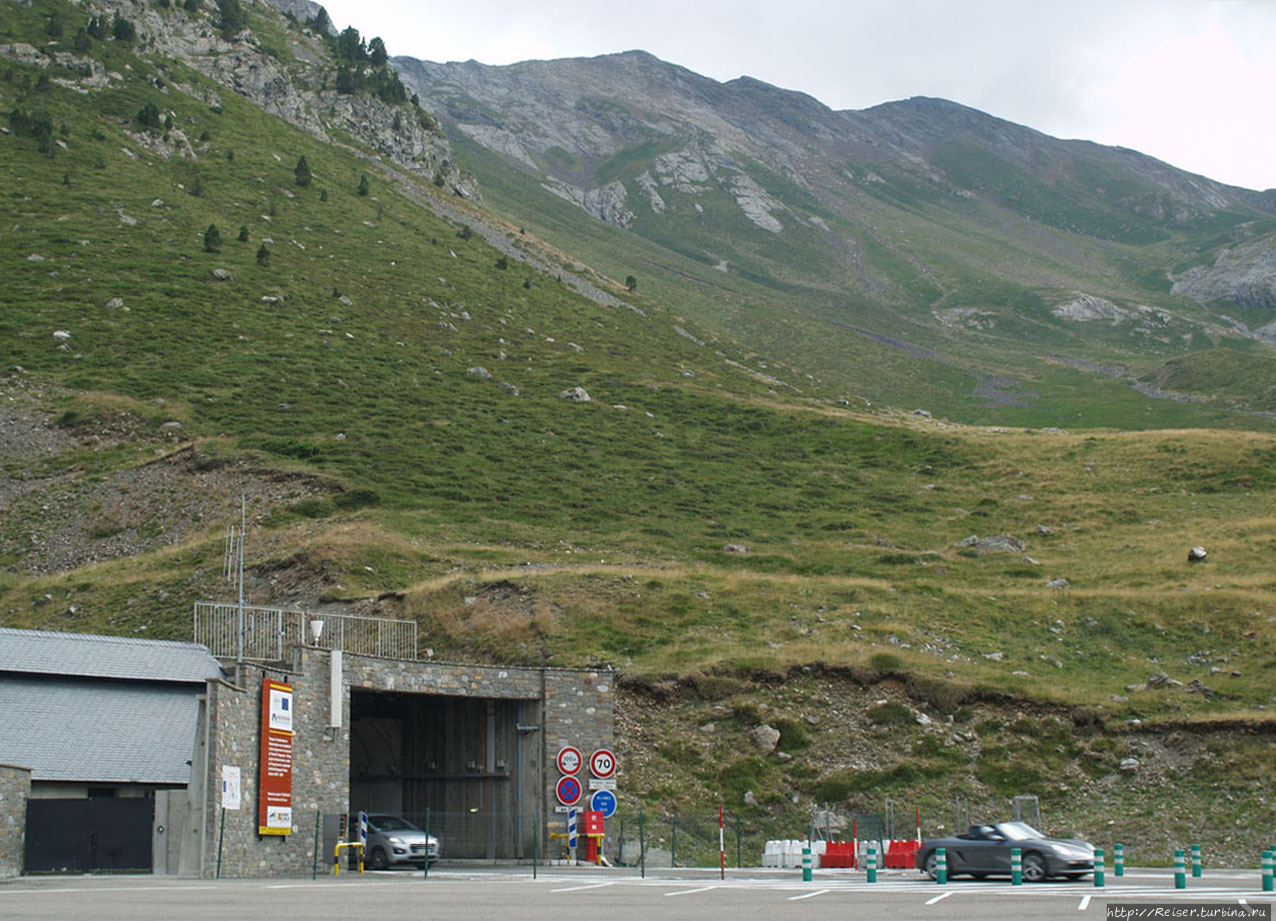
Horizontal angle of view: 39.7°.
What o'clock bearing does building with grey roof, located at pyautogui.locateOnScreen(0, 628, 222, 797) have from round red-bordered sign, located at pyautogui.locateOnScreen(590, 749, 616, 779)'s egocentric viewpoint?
The building with grey roof is roughly at 3 o'clock from the round red-bordered sign.

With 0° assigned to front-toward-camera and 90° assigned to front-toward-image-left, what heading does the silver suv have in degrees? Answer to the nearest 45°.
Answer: approximately 315°

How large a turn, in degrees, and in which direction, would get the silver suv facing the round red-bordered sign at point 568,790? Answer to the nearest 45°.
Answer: approximately 45° to its left

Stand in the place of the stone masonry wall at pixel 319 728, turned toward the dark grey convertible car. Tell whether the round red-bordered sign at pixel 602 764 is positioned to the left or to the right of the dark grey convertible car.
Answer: left

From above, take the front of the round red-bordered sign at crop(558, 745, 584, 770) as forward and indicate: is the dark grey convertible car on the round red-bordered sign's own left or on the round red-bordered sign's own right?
on the round red-bordered sign's own left

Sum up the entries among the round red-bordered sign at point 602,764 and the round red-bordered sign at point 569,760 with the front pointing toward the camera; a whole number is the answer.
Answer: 2
